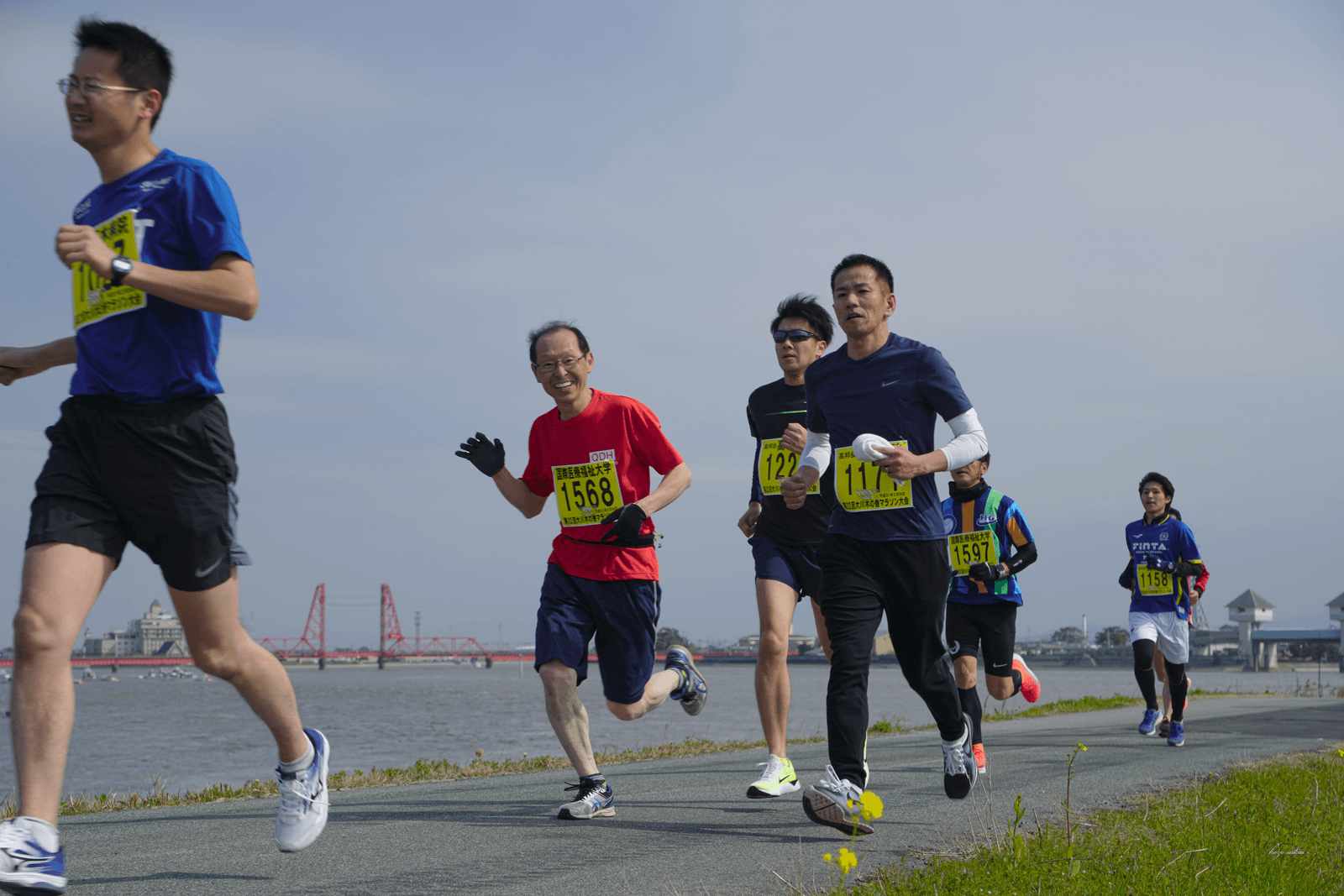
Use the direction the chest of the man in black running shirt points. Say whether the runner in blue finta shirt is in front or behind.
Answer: behind

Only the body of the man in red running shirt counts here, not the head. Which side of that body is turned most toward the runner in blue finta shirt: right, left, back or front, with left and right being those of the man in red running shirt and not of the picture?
back

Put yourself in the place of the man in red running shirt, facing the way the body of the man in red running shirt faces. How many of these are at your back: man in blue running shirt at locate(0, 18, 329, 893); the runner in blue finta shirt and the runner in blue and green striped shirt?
2

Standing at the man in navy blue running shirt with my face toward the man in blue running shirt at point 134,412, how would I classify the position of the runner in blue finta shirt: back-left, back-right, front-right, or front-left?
back-right
